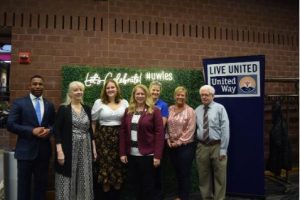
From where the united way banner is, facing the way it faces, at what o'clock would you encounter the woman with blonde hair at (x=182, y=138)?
The woman with blonde hair is roughly at 2 o'clock from the united way banner.

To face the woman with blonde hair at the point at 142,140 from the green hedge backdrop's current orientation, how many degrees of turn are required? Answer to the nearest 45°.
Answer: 0° — it already faces them

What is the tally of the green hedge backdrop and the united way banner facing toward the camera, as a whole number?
2

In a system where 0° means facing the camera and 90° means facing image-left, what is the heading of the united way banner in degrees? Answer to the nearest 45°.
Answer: approximately 0°

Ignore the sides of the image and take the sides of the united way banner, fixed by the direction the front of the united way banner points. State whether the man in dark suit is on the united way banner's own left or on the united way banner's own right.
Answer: on the united way banner's own right

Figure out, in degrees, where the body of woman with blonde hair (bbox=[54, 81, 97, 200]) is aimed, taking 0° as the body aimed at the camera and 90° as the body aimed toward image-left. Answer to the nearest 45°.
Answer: approximately 315°
